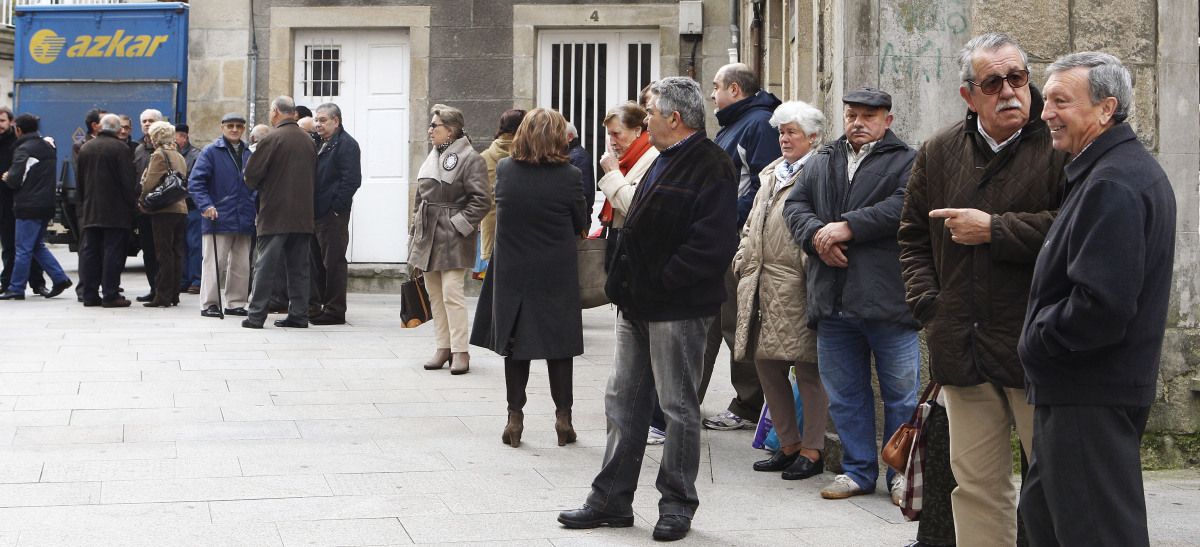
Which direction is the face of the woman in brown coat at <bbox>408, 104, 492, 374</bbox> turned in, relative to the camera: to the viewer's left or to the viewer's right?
to the viewer's left

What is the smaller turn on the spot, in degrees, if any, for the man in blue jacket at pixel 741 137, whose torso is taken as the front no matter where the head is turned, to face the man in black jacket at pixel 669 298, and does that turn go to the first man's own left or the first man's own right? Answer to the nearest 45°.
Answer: approximately 90° to the first man's own left

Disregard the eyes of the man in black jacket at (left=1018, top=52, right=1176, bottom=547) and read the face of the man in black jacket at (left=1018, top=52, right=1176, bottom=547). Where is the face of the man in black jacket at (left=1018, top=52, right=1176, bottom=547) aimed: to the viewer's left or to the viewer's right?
to the viewer's left

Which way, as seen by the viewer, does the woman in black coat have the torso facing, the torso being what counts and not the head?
away from the camera

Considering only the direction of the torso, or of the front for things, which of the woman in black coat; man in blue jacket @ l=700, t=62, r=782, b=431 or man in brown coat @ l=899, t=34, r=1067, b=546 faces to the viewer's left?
the man in blue jacket

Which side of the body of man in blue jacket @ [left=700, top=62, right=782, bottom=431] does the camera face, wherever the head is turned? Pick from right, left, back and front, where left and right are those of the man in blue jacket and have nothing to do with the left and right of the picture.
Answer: left

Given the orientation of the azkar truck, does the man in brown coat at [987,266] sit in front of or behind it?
behind
